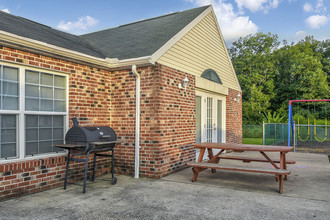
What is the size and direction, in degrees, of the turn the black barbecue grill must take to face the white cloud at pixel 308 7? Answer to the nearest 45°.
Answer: approximately 90° to its left

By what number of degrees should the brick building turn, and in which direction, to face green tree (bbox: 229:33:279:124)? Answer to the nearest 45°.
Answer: approximately 90° to its left

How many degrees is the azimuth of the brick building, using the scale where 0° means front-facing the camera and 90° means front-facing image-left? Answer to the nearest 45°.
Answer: approximately 315°

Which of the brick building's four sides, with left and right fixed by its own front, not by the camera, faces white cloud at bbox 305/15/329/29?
left

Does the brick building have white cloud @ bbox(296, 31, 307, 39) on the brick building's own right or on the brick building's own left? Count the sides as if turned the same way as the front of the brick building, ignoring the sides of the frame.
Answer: on the brick building's own left

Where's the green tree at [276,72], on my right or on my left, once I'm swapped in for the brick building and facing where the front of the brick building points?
on my left

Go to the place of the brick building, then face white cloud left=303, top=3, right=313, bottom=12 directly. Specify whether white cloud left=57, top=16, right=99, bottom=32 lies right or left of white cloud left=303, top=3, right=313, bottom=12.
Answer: left

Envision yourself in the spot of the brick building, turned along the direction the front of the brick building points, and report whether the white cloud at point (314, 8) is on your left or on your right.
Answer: on your left

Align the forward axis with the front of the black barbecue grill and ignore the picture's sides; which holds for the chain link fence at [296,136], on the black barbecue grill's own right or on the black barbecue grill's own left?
on the black barbecue grill's own left

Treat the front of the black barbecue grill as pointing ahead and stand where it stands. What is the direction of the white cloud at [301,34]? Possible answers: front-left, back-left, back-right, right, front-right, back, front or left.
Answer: left

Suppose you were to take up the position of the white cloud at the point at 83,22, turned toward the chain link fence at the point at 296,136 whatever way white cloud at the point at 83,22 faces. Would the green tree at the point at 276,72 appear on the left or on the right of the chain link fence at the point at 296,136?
left

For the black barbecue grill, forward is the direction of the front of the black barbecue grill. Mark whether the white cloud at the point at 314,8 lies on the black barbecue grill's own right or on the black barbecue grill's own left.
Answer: on the black barbecue grill's own left

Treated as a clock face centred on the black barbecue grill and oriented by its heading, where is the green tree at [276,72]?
The green tree is roughly at 9 o'clock from the black barbecue grill.
